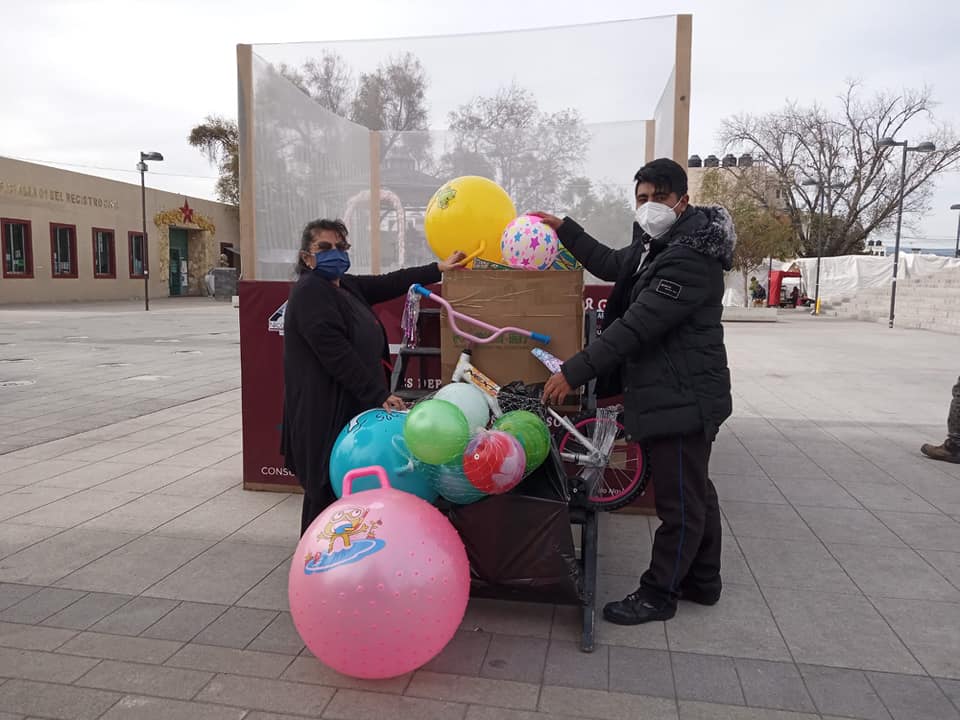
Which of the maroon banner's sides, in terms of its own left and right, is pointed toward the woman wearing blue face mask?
front

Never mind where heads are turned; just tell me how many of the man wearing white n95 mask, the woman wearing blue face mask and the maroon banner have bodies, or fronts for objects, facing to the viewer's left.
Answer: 1

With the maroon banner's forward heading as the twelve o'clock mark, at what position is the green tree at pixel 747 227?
The green tree is roughly at 7 o'clock from the maroon banner.

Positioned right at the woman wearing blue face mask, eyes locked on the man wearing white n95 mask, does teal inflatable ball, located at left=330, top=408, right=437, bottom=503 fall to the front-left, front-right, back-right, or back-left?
front-right

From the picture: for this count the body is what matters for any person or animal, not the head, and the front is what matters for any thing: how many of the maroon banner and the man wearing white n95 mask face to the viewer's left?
1

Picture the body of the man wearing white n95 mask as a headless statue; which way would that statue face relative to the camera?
to the viewer's left

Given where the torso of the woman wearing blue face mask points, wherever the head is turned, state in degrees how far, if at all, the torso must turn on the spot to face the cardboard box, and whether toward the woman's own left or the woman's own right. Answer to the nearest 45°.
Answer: approximately 45° to the woman's own left

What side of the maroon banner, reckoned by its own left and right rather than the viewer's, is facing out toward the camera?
front

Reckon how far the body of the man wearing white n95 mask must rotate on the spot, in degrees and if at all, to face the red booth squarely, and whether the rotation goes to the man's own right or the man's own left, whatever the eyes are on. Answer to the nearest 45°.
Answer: approximately 90° to the man's own right

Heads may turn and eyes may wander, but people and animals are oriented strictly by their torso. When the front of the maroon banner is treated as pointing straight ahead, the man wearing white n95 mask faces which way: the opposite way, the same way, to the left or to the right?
to the right
